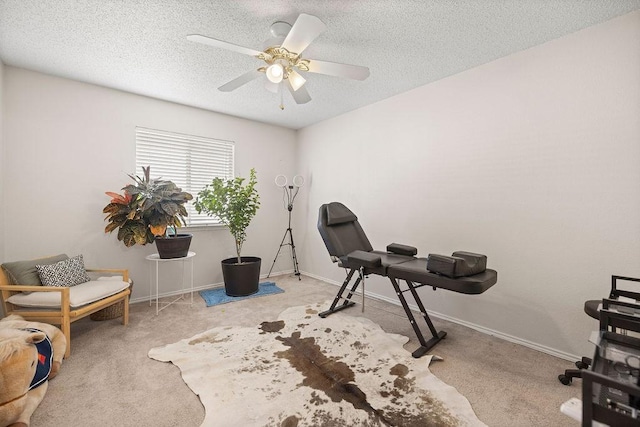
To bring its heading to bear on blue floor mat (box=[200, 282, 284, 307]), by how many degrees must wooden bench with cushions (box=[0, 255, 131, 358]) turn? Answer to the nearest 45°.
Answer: approximately 45° to its left

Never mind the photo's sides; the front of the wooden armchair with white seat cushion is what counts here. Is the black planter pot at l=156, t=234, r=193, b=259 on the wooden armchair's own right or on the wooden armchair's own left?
on the wooden armchair's own left

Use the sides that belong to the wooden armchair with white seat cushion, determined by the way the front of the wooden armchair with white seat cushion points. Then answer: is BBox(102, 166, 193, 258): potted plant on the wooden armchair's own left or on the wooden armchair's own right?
on the wooden armchair's own left

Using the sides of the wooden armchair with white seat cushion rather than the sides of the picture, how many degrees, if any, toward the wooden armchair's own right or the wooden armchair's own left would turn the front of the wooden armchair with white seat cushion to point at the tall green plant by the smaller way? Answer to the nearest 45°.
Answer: approximately 45° to the wooden armchair's own left

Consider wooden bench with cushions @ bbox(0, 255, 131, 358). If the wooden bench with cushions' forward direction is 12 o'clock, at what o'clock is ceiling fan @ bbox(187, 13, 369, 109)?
The ceiling fan is roughly at 12 o'clock from the wooden bench with cushions.

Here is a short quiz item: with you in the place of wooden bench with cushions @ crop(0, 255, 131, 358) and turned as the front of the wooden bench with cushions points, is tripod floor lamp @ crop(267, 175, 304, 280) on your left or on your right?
on your left

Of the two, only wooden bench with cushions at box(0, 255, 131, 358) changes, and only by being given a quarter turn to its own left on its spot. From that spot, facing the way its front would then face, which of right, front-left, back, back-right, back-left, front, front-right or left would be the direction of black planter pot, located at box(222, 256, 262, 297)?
front-right

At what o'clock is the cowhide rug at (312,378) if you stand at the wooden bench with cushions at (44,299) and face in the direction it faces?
The cowhide rug is roughly at 12 o'clock from the wooden bench with cushions.
